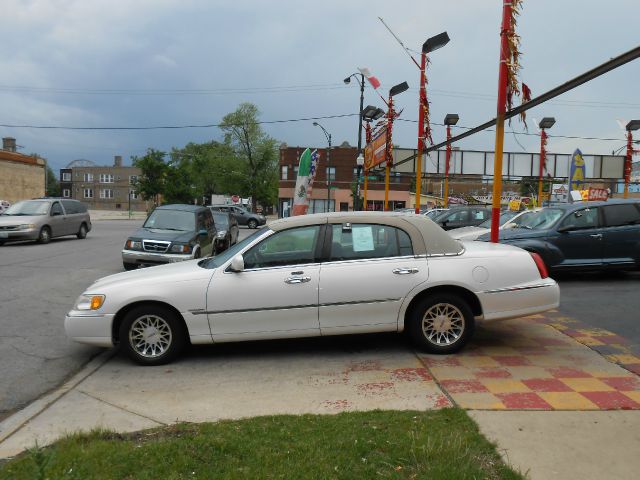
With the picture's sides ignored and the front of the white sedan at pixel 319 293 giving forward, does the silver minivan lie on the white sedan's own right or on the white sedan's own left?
on the white sedan's own right

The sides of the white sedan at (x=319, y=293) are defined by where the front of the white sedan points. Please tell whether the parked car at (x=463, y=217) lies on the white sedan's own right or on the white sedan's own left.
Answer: on the white sedan's own right

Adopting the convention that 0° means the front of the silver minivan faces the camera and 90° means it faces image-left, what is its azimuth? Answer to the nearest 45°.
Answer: approximately 45°

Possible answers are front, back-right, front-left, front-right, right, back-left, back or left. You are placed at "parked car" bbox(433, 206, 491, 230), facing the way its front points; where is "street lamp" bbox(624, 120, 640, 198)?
back-right

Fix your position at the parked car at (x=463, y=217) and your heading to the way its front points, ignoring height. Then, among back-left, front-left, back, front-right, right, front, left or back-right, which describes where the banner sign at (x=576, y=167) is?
back-right

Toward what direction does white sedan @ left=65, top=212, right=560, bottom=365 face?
to the viewer's left

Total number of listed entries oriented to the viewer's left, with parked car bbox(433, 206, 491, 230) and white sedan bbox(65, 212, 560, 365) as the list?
2

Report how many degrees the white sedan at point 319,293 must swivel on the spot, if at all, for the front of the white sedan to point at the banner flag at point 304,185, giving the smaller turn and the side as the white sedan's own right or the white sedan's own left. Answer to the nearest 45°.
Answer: approximately 90° to the white sedan's own right

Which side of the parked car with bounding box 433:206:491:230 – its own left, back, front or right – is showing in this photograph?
left

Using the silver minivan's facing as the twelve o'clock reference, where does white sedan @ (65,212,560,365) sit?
The white sedan is roughly at 10 o'clock from the silver minivan.

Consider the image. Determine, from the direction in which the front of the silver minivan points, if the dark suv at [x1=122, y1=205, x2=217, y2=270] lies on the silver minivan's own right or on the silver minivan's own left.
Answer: on the silver minivan's own left

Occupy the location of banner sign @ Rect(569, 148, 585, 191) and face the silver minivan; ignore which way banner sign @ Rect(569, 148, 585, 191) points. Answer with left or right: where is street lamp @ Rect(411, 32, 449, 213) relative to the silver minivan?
left
